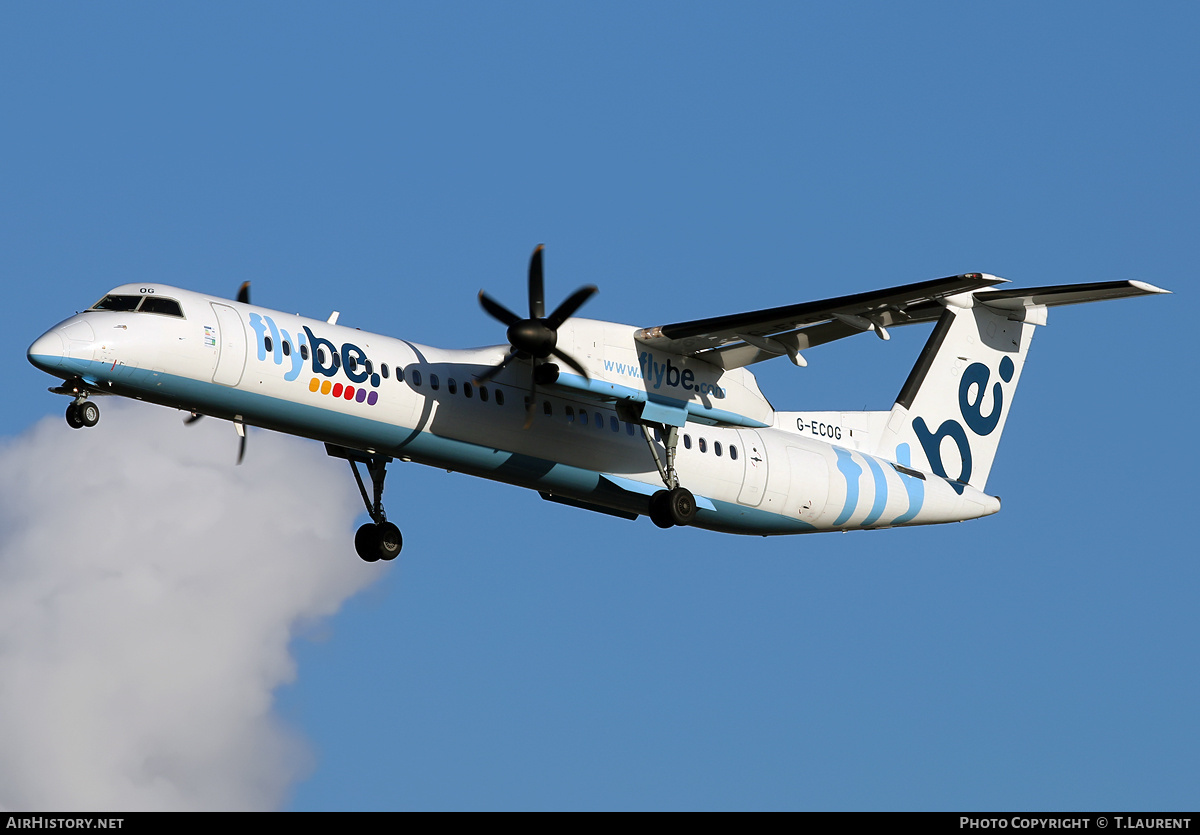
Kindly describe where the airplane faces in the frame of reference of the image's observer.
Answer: facing the viewer and to the left of the viewer
